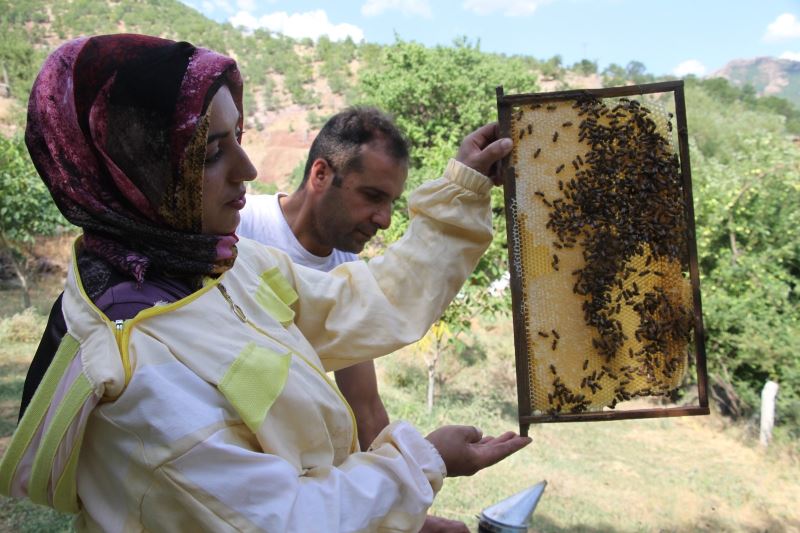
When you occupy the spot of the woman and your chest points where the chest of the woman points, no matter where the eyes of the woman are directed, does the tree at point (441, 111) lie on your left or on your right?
on your left

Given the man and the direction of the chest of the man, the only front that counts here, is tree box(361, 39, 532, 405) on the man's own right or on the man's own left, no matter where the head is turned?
on the man's own left

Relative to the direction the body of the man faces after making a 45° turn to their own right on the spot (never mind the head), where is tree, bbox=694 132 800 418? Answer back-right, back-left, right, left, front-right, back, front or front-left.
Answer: back-left

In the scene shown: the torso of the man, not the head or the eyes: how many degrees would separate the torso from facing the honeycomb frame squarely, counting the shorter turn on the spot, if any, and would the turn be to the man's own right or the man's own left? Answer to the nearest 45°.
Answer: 0° — they already face it

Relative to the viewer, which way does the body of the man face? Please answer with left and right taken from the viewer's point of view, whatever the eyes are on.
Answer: facing the viewer and to the right of the viewer

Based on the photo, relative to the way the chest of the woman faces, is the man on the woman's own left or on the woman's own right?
on the woman's own left

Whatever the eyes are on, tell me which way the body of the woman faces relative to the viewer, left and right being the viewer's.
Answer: facing to the right of the viewer

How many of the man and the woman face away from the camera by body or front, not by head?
0

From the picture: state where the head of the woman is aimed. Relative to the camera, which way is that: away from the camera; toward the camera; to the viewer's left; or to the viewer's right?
to the viewer's right

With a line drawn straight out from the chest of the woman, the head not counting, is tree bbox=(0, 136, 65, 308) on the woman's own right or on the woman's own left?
on the woman's own left

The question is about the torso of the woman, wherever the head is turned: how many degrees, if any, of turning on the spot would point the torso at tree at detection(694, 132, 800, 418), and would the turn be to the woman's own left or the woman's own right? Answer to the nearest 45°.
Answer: approximately 45° to the woman's own left

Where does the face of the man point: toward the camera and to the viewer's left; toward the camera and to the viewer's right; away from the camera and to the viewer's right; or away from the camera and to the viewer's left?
toward the camera and to the viewer's right

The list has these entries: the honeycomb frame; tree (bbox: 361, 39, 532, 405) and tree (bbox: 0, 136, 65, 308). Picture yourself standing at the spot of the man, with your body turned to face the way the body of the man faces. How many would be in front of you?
1

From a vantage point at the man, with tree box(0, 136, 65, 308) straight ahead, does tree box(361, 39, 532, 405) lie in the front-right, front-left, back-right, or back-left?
front-right
